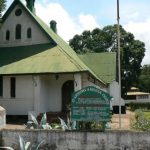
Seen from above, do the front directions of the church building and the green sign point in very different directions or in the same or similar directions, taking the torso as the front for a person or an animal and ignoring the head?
same or similar directions

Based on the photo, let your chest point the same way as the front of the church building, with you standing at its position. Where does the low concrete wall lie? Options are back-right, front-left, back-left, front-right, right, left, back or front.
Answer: front

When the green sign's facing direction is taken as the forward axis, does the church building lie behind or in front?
behind

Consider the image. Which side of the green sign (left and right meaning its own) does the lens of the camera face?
front

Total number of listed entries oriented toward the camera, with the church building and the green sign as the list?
2

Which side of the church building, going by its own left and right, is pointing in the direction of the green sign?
front
